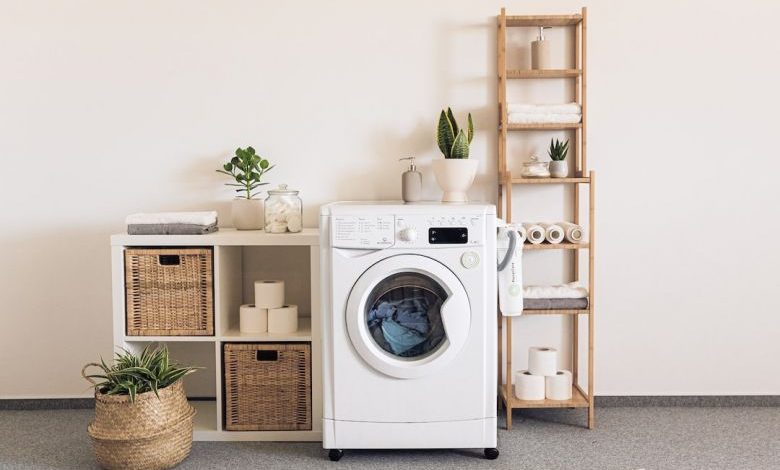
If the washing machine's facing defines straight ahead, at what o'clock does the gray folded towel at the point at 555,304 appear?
The gray folded towel is roughly at 8 o'clock from the washing machine.

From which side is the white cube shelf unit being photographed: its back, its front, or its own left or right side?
front

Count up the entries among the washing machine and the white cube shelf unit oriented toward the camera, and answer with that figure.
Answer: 2

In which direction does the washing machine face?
toward the camera

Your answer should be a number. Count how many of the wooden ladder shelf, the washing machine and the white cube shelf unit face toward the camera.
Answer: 3

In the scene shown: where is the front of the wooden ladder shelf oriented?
toward the camera

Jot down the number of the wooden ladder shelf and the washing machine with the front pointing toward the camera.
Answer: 2

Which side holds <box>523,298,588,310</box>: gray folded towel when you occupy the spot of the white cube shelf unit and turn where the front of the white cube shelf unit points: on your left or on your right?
on your left

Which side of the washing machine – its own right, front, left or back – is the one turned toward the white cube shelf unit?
right

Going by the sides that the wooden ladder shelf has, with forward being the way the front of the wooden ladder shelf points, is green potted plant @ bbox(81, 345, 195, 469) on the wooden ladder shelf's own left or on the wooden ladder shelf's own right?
on the wooden ladder shelf's own right

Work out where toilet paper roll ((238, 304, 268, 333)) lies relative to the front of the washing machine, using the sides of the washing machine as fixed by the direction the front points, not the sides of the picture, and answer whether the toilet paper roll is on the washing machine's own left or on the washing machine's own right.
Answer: on the washing machine's own right

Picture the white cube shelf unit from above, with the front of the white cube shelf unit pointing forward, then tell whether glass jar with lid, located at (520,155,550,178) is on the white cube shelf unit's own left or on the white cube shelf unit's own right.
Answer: on the white cube shelf unit's own left

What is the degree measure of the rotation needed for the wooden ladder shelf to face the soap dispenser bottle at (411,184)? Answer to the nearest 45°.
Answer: approximately 90° to its right

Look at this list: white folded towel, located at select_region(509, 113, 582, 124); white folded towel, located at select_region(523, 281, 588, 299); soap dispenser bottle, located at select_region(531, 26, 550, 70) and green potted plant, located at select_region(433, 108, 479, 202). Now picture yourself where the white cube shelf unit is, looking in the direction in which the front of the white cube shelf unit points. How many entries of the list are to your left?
4

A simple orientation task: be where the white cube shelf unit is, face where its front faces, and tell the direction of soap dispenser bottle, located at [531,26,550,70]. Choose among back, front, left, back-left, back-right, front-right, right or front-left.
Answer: left

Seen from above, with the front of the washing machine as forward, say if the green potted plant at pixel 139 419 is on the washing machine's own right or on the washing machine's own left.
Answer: on the washing machine's own right
